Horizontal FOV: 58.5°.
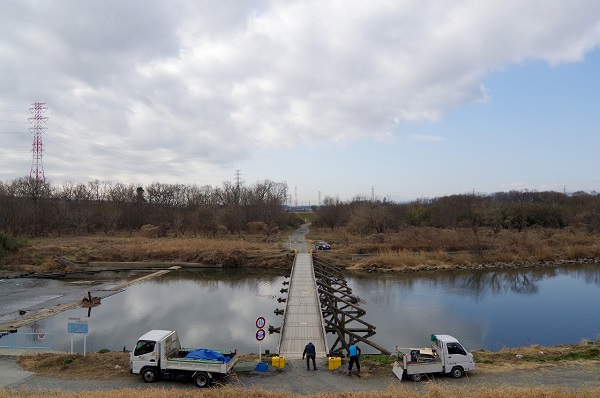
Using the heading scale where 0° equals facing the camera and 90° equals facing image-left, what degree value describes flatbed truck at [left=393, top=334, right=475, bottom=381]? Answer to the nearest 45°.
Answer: approximately 225°

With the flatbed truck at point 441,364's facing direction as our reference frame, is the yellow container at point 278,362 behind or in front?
behind

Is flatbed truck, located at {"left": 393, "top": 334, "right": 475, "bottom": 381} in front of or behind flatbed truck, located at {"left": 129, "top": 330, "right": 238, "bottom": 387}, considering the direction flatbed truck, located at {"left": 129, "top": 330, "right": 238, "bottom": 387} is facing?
behind

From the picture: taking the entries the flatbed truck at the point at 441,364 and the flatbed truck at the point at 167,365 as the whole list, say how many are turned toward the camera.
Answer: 0

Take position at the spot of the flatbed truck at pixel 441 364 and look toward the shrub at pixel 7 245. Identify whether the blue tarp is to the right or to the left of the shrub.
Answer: left

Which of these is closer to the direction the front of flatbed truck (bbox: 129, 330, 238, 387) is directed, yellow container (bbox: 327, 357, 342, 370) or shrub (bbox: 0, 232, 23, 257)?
the shrub

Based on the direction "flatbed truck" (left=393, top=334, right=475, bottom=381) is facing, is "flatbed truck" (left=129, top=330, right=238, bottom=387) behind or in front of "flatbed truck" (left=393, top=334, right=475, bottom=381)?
behind

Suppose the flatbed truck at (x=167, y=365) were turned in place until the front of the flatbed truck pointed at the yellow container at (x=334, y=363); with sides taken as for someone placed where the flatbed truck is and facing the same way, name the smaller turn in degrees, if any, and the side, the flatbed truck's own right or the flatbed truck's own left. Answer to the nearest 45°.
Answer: approximately 135° to the flatbed truck's own right

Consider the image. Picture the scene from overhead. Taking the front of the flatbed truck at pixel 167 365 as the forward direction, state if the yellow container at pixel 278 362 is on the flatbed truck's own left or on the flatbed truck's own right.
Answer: on the flatbed truck's own right

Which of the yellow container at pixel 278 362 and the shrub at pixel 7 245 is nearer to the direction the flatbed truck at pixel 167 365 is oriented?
the shrub

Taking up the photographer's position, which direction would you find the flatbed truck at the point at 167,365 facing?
facing away from the viewer and to the left of the viewer

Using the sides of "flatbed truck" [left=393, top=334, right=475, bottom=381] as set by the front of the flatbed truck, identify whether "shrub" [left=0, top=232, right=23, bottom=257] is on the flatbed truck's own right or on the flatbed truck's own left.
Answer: on the flatbed truck's own left
